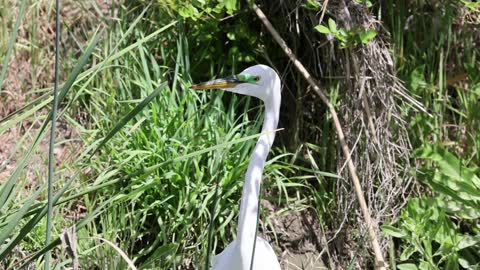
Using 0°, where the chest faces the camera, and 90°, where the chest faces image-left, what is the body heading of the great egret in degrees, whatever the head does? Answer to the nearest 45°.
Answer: approximately 45°

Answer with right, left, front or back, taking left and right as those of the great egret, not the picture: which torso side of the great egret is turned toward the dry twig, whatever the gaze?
back
